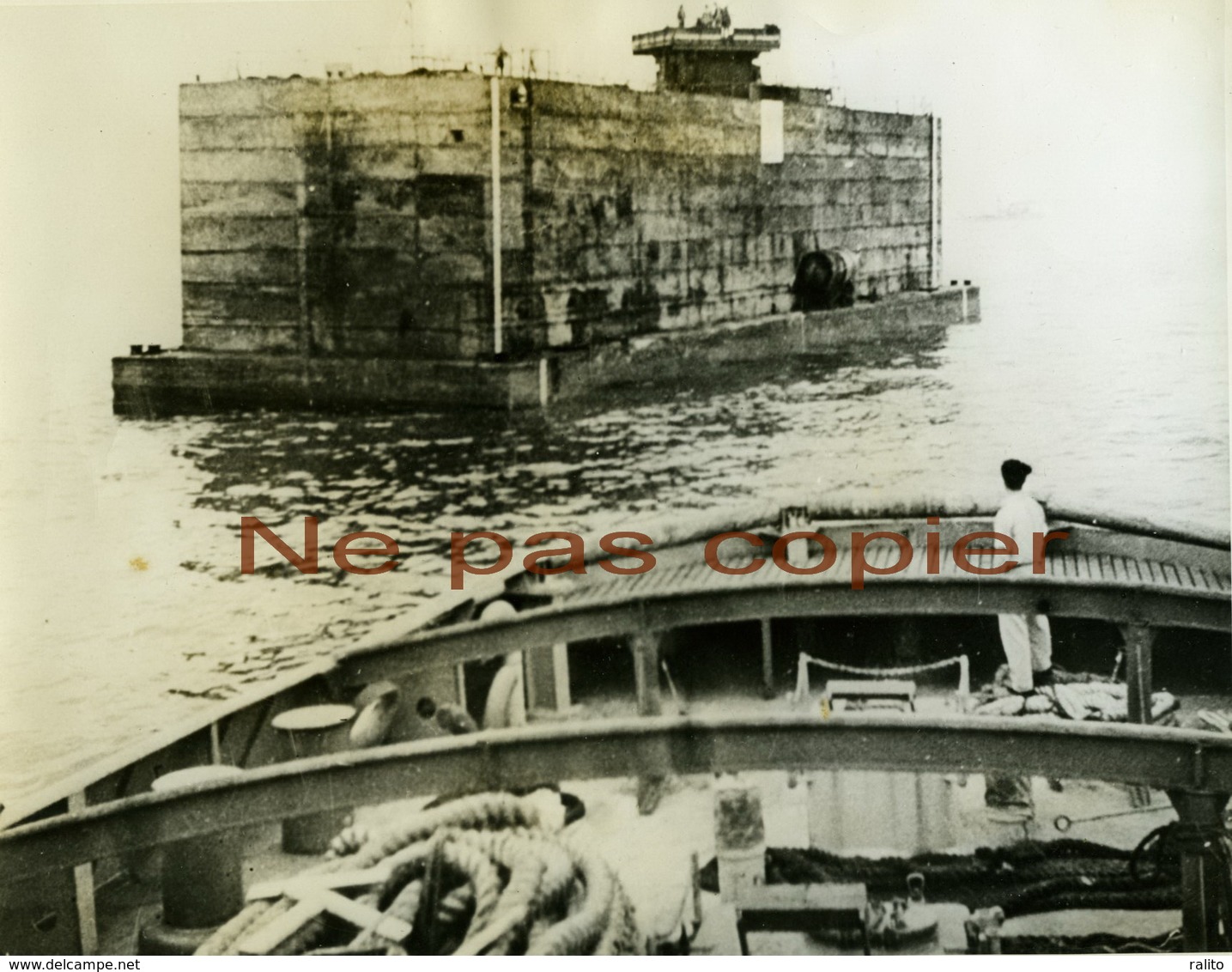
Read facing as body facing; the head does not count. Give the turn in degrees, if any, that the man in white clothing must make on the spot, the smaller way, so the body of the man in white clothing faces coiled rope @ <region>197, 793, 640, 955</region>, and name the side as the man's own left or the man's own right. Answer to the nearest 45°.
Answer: approximately 135° to the man's own left

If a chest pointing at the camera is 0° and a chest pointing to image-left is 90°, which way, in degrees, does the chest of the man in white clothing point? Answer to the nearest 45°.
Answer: approximately 180°

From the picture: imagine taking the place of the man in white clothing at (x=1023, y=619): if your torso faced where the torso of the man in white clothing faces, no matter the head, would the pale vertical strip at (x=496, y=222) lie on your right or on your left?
on your left
